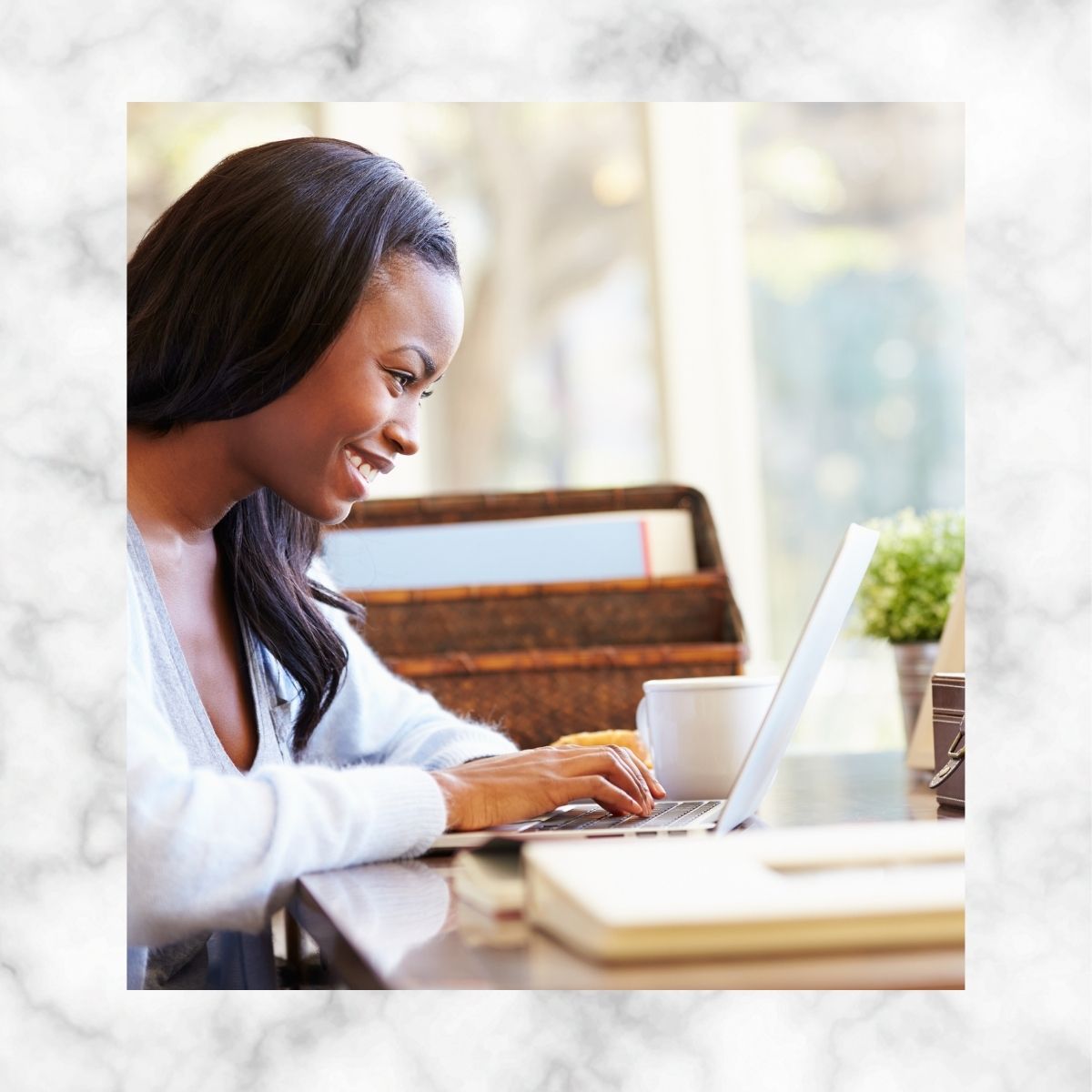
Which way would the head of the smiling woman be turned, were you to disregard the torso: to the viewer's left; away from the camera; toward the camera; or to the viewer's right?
to the viewer's right

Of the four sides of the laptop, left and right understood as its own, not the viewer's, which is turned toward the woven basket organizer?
right

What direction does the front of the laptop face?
to the viewer's left

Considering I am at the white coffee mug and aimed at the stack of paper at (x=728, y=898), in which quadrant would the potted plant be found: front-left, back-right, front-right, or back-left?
back-left
